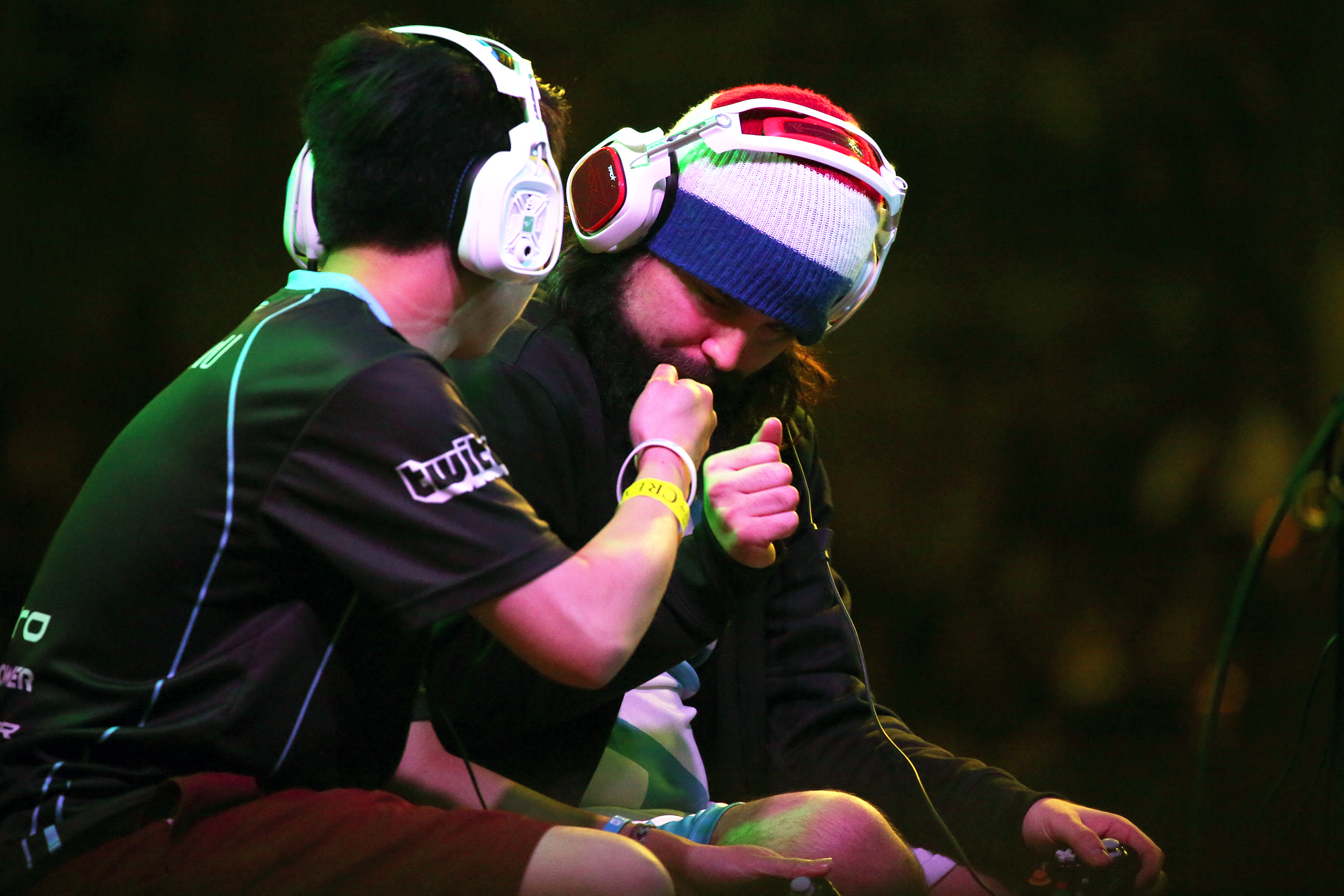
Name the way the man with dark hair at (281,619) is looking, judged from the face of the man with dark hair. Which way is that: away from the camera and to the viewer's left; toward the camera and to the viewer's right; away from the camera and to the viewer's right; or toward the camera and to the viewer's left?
away from the camera and to the viewer's right

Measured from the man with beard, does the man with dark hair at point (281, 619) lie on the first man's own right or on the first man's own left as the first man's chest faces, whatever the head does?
on the first man's own right
